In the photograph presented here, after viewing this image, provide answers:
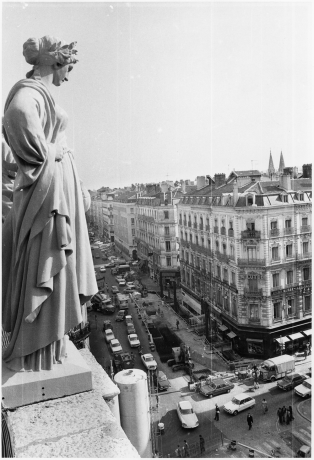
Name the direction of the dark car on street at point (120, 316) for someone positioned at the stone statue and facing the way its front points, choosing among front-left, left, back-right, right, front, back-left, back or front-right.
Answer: left

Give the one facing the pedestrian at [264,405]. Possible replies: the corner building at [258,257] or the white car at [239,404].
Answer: the corner building

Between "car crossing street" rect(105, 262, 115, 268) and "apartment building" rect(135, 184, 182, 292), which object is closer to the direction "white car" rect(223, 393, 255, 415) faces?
the car crossing street

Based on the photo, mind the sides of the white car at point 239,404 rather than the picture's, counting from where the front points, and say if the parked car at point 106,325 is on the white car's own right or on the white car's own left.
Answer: on the white car's own right

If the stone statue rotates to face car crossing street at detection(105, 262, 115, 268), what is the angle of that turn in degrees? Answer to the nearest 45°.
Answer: approximately 90° to its left

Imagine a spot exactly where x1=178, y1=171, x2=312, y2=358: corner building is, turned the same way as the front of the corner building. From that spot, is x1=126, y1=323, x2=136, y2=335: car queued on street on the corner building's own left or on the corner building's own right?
on the corner building's own right

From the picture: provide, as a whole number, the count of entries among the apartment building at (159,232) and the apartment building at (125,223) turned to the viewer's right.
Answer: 0

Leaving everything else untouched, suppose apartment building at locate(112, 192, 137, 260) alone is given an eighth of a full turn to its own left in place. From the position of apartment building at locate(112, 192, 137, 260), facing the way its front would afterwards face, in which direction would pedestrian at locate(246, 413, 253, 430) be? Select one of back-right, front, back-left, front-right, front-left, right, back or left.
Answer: front-left

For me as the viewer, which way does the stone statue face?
facing to the right of the viewer

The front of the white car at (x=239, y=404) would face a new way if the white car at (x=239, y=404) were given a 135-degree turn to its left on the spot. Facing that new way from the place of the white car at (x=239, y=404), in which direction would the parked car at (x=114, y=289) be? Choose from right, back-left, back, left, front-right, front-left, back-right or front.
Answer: back-left
